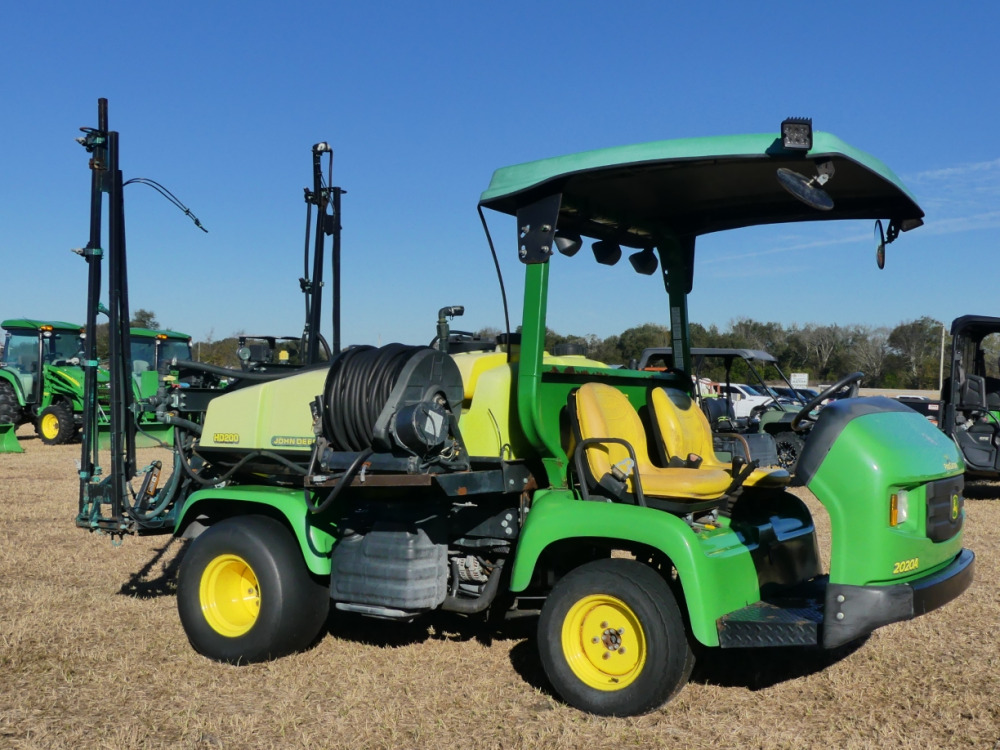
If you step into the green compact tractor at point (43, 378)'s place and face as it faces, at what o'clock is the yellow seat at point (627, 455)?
The yellow seat is roughly at 1 o'clock from the green compact tractor.

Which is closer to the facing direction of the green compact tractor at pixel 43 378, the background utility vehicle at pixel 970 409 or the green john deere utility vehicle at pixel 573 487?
the background utility vehicle

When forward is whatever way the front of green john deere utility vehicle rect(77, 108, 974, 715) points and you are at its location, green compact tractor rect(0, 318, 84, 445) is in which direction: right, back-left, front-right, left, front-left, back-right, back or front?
back

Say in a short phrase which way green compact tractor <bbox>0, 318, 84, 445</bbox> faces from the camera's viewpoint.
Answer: facing the viewer and to the right of the viewer

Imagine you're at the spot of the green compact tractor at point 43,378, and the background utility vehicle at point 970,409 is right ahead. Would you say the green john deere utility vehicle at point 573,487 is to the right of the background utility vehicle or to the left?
right

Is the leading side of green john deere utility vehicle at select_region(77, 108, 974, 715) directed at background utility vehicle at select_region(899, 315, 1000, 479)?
no

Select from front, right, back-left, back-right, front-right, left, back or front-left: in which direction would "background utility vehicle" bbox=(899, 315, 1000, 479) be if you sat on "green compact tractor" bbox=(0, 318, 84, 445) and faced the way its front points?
front

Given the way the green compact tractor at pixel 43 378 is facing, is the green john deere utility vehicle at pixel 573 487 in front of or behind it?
in front

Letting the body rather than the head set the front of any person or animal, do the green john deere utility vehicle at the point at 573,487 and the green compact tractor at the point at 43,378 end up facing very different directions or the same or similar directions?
same or similar directions

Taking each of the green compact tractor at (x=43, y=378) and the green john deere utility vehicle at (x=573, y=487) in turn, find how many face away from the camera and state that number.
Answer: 0
